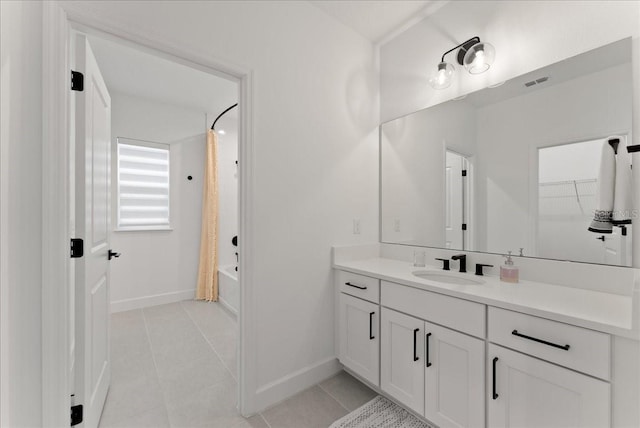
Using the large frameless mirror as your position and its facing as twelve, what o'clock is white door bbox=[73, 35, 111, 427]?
The white door is roughly at 12 o'clock from the large frameless mirror.

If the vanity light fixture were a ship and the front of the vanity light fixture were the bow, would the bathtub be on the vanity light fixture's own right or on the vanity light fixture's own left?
on the vanity light fixture's own right

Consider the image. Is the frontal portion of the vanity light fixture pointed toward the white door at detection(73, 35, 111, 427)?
yes

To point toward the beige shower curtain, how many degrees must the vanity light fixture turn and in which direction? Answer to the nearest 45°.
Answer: approximately 45° to its right

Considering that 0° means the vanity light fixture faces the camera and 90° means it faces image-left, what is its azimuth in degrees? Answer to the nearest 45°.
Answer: approximately 45°

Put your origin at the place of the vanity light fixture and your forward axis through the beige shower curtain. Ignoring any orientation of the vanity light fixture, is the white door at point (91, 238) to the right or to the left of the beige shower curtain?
left

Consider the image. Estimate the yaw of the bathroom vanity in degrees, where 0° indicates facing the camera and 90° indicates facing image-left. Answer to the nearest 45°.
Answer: approximately 45°
